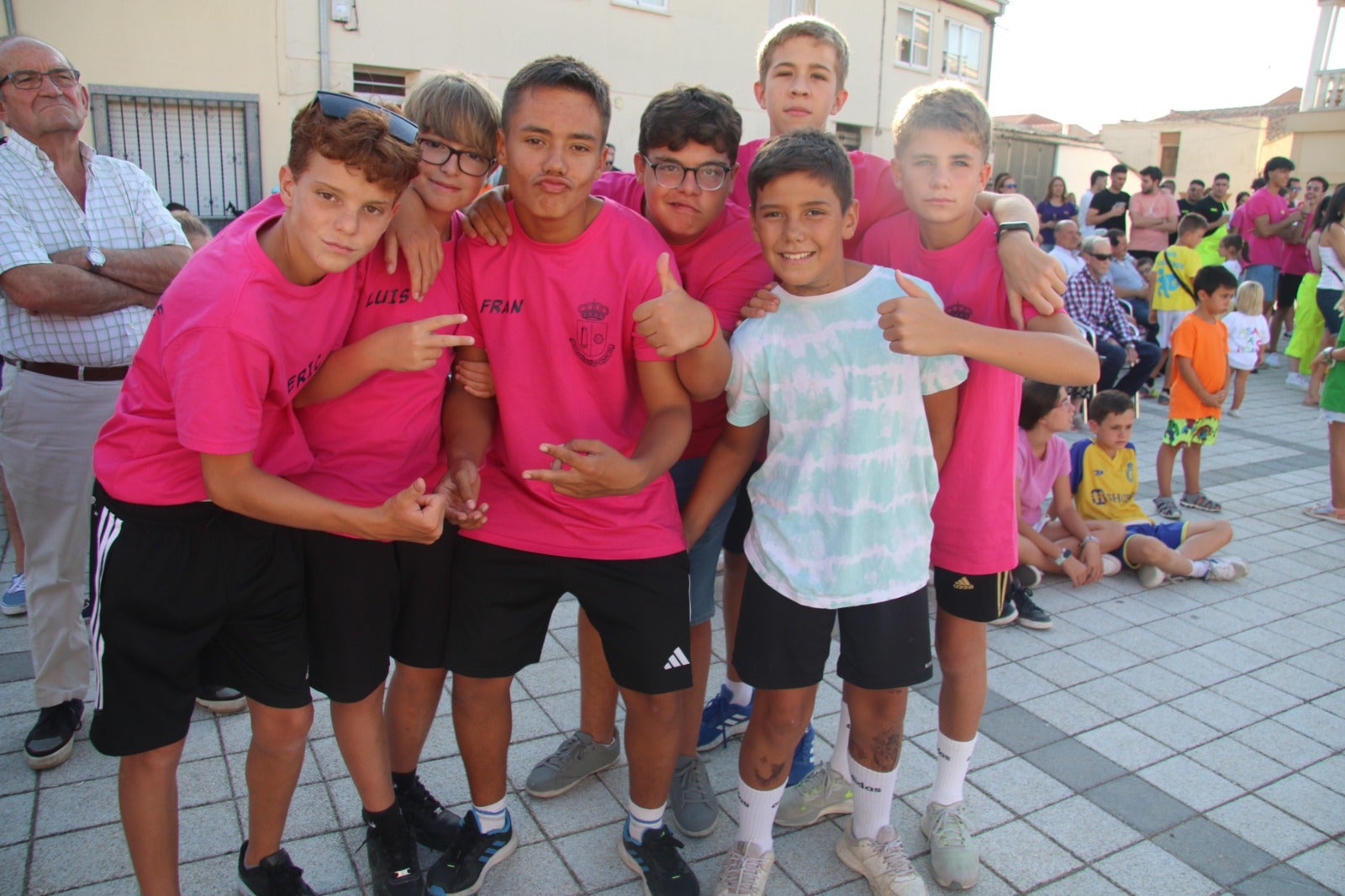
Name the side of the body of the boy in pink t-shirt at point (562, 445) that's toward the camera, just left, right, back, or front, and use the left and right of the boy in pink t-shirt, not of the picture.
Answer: front

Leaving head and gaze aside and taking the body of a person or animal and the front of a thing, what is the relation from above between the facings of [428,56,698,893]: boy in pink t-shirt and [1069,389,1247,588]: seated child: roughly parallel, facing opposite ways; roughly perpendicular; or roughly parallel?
roughly parallel

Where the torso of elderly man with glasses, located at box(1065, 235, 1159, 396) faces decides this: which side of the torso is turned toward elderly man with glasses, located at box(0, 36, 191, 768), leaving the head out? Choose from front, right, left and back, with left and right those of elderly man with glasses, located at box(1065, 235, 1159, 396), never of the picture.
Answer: right

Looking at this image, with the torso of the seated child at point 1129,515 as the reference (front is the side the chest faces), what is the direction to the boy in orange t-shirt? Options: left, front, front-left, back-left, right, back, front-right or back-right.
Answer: back-left

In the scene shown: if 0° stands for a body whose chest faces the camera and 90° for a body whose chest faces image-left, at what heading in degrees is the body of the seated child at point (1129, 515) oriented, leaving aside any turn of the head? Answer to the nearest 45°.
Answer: approximately 315°

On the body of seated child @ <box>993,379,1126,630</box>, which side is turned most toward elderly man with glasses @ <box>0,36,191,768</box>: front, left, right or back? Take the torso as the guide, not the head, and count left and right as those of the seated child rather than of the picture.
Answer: right

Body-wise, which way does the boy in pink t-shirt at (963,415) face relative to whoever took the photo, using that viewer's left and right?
facing the viewer

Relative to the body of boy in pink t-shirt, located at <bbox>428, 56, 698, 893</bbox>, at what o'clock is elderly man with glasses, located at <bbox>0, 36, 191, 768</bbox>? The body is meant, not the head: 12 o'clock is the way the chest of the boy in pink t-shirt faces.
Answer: The elderly man with glasses is roughly at 4 o'clock from the boy in pink t-shirt.

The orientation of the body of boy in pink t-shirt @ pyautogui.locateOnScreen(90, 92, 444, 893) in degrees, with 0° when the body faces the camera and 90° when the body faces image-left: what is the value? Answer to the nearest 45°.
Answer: approximately 315°

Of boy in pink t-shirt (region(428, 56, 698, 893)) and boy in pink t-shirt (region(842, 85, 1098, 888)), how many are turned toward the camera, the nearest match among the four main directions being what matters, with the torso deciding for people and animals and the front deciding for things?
2

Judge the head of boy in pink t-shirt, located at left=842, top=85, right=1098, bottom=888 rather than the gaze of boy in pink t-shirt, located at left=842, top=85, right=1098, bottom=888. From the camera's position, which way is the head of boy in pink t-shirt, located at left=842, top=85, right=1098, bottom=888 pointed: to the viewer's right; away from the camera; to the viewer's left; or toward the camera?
toward the camera

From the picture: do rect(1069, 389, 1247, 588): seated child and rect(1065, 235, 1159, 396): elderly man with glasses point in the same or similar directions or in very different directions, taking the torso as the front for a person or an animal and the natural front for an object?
same or similar directions

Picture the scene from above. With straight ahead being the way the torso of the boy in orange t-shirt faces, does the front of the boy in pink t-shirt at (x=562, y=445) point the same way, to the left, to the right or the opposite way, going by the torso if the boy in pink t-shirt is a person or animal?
the same way

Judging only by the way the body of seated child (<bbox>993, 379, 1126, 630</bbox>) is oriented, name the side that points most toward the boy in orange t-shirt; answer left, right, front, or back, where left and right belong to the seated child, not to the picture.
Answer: left

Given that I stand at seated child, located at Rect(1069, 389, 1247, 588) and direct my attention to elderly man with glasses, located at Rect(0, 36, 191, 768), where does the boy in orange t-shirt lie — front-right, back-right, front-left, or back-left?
back-right

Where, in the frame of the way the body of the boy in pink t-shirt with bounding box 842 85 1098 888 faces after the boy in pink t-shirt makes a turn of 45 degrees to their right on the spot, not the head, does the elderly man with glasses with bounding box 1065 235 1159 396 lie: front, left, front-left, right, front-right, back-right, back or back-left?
back-right

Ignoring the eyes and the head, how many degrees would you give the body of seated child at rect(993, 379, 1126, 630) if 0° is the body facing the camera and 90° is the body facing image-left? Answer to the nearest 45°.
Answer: approximately 315°
